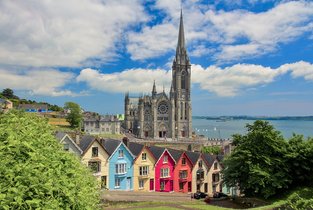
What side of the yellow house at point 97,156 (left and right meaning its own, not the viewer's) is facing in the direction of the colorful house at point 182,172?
left

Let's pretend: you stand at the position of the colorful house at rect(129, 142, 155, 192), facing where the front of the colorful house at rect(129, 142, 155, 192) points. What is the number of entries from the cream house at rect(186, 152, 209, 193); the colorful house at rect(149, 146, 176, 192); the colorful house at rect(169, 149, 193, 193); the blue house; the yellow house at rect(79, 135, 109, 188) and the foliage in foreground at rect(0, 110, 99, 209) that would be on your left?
3

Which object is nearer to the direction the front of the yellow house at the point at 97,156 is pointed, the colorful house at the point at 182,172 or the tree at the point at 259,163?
the tree

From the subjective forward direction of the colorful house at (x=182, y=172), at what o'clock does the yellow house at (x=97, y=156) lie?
The yellow house is roughly at 3 o'clock from the colorful house.

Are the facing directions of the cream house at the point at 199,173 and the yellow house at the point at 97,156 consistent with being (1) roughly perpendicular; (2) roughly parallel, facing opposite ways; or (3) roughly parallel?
roughly parallel

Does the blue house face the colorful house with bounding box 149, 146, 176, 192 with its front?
no

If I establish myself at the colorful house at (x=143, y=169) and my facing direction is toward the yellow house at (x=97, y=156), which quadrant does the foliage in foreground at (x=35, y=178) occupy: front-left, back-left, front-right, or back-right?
front-left

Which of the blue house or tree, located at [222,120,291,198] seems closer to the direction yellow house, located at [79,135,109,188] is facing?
the tree

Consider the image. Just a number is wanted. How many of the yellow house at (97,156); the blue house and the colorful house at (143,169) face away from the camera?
0

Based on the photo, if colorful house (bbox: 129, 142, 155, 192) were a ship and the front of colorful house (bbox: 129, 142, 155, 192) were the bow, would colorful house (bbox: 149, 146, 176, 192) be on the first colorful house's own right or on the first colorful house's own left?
on the first colorful house's own left

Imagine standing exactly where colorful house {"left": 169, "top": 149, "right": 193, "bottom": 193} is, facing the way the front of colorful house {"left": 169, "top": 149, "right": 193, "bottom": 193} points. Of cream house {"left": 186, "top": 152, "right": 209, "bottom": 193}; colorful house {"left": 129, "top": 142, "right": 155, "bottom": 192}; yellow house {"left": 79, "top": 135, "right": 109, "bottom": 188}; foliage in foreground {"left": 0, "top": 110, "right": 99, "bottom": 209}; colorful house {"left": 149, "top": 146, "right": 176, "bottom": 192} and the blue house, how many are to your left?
1

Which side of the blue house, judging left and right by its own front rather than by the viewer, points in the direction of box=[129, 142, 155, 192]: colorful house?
left

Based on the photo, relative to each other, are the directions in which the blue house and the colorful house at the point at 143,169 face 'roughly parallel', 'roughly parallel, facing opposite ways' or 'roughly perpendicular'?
roughly parallel

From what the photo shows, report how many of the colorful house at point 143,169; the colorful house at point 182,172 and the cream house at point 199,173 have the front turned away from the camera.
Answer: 0

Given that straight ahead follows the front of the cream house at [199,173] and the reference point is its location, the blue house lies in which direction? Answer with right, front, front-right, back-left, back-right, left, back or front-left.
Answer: right

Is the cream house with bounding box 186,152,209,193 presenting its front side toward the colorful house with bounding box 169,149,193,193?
no

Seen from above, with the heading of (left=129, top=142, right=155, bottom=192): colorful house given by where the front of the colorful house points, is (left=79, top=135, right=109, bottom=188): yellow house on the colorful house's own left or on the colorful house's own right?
on the colorful house's own right

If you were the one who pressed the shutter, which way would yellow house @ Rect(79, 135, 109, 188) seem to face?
facing the viewer and to the right of the viewer

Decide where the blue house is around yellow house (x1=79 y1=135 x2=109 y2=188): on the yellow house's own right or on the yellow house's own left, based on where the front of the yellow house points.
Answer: on the yellow house's own left

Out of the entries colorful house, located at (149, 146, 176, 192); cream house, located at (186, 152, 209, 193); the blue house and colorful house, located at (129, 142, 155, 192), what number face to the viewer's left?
0
